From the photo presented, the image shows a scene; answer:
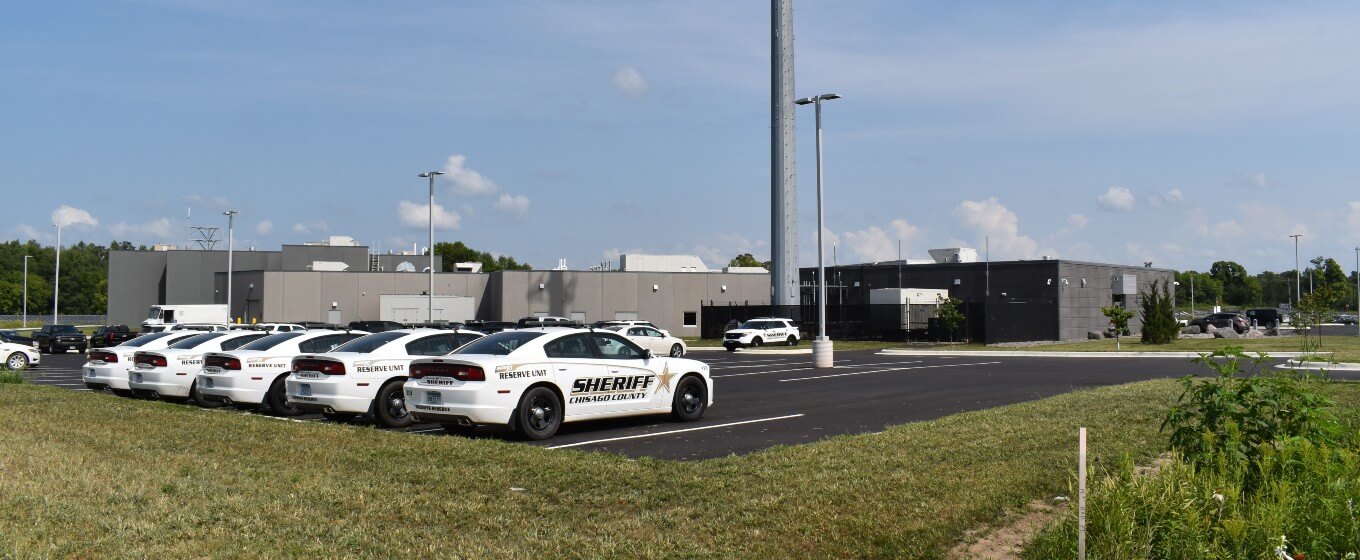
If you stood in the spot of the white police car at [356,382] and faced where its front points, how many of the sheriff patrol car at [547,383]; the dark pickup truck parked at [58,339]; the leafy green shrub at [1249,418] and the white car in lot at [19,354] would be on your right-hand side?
2

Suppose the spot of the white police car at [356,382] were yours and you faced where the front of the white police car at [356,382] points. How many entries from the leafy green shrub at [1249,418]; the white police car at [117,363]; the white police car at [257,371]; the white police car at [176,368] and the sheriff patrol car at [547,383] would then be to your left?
3

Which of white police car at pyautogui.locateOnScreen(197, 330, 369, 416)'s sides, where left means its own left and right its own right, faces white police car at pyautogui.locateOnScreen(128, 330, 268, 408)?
left

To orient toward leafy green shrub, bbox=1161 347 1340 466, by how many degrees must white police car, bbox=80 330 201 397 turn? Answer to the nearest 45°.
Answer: approximately 90° to its right

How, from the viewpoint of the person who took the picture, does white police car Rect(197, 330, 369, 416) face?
facing away from the viewer and to the right of the viewer

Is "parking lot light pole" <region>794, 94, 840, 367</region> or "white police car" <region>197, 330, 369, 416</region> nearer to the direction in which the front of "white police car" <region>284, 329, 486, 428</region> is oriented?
the parking lot light pole

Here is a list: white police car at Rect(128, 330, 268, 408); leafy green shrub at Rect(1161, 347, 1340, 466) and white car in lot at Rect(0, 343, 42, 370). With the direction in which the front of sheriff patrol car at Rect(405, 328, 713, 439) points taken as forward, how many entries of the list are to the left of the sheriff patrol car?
2

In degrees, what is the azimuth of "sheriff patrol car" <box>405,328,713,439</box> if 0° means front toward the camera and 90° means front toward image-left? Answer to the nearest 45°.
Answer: approximately 225°

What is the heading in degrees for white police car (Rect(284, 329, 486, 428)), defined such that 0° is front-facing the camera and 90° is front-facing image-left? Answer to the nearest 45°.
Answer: approximately 225°

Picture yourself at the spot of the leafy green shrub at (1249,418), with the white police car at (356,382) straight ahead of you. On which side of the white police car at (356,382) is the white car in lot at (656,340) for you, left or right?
right

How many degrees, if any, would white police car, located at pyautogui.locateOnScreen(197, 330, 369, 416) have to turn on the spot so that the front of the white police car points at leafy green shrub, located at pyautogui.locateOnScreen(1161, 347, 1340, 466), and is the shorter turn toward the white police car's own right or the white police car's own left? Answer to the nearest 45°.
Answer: approximately 90° to the white police car's own right

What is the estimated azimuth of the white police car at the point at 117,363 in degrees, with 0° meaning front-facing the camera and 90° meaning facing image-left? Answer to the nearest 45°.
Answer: approximately 225°

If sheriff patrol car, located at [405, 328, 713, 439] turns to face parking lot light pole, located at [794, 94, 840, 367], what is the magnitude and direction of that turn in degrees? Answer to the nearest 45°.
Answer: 0° — it already faces it

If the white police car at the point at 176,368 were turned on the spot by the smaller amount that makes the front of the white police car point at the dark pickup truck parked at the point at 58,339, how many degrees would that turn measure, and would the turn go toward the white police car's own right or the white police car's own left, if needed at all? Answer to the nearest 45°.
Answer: approximately 45° to the white police car's own left

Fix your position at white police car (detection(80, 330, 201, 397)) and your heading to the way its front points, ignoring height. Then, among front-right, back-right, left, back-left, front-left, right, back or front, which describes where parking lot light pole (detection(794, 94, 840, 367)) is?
front-right

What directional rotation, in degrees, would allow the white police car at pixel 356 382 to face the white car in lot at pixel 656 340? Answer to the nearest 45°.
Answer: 0° — it already faces it

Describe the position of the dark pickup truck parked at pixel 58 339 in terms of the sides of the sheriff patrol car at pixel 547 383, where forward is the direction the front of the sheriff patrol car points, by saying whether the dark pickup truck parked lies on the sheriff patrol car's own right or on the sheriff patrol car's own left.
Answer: on the sheriff patrol car's own left

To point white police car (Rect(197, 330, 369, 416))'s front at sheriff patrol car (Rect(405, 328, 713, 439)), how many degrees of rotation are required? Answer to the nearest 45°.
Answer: approximately 90° to its right
